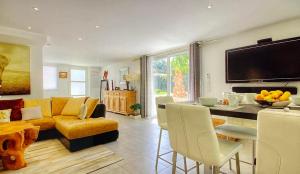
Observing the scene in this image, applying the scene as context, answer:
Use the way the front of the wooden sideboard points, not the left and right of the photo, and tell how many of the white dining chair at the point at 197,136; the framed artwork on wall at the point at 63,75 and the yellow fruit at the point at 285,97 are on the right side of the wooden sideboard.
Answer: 1

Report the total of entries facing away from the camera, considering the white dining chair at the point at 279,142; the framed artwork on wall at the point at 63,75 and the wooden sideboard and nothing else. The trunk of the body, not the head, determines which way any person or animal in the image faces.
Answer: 1

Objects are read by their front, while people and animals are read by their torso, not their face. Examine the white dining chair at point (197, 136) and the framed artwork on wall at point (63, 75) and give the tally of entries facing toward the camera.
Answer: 1

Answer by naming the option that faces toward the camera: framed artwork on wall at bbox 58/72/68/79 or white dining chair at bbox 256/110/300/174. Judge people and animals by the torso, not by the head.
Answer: the framed artwork on wall

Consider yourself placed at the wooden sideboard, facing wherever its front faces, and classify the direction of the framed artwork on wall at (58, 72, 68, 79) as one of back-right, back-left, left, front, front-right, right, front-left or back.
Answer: right

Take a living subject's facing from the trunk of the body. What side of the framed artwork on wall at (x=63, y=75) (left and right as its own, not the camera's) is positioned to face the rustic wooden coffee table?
front

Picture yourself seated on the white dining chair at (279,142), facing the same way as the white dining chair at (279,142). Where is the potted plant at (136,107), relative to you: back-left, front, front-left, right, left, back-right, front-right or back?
front-left

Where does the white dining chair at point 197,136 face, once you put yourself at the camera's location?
facing away from the viewer and to the right of the viewer

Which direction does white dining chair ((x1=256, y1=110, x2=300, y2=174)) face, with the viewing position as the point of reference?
facing away from the viewer

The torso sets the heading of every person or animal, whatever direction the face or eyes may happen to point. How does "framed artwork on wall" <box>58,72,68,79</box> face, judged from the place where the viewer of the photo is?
facing the viewer

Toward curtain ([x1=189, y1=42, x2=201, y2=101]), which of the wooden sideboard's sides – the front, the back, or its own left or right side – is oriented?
left

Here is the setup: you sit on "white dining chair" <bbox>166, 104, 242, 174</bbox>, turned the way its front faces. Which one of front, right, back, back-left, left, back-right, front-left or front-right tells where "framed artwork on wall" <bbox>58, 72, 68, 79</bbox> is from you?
left

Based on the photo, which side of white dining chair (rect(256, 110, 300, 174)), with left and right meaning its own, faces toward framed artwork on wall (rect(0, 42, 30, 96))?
left

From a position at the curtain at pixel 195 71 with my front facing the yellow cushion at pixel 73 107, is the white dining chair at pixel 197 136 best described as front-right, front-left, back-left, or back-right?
front-left

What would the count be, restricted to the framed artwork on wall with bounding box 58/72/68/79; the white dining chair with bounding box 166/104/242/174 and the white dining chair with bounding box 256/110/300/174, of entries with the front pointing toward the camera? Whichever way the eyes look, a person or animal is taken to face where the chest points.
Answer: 1
